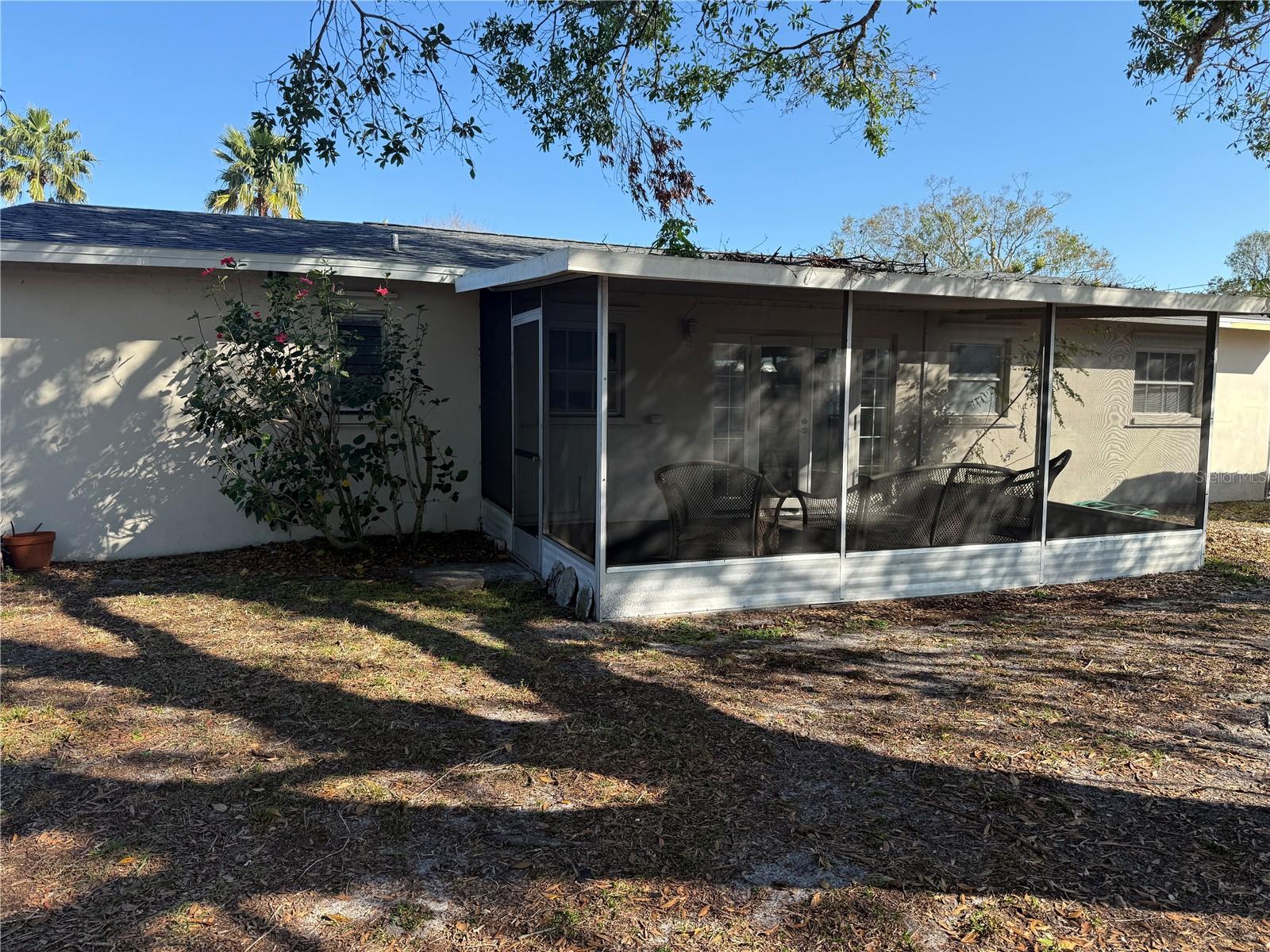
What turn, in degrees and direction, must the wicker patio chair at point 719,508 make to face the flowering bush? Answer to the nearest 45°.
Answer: approximately 135° to its left

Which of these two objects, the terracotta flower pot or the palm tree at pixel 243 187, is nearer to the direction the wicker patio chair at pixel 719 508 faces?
the palm tree

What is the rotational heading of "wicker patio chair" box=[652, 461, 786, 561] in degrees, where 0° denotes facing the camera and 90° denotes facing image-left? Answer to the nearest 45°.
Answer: approximately 225°

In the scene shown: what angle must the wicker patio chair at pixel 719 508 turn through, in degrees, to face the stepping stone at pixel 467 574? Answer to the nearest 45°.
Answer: approximately 135° to its left

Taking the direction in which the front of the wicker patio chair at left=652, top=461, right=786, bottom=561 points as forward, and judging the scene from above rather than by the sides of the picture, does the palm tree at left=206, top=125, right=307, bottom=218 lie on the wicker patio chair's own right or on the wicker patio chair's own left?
on the wicker patio chair's own left

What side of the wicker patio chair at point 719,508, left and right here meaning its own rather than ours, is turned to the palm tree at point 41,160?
left

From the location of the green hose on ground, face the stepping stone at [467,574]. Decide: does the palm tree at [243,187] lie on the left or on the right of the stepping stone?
right

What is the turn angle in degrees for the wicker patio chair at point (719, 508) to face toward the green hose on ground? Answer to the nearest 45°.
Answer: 0° — it already faces it

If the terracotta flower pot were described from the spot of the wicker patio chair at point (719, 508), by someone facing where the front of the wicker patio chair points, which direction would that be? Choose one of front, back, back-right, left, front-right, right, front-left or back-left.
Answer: back-left

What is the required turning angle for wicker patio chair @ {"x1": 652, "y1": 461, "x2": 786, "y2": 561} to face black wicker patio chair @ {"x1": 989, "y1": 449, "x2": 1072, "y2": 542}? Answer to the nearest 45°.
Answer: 0° — it already faces it
